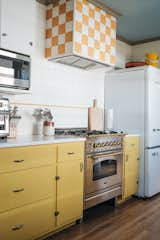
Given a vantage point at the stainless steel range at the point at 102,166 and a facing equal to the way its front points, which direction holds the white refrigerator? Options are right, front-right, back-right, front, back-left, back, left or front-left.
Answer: left

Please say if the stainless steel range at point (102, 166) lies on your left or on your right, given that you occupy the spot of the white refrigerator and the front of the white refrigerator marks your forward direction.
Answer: on your right

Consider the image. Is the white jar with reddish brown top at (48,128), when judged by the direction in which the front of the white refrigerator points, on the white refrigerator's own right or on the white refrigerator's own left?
on the white refrigerator's own right

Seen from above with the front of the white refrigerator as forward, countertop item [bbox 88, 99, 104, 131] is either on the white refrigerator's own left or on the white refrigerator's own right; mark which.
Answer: on the white refrigerator's own right

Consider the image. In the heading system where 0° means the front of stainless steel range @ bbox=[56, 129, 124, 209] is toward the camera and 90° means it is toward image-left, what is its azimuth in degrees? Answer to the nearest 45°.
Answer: approximately 315°

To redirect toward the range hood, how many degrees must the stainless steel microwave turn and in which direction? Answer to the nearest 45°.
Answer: approximately 90° to its left

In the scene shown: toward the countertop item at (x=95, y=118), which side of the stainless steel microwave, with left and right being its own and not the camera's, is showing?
left

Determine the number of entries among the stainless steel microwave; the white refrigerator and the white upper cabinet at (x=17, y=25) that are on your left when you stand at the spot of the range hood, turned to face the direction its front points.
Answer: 1
